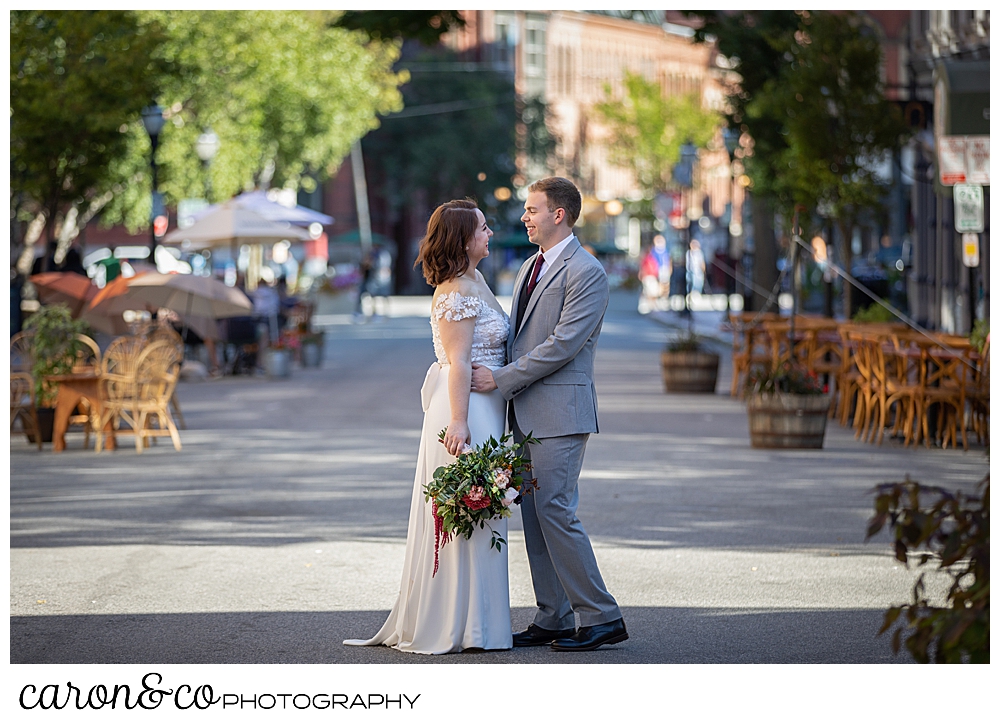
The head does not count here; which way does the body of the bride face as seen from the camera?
to the viewer's right

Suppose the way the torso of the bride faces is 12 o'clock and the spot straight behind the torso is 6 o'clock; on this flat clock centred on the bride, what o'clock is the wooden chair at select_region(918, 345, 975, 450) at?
The wooden chair is roughly at 10 o'clock from the bride.

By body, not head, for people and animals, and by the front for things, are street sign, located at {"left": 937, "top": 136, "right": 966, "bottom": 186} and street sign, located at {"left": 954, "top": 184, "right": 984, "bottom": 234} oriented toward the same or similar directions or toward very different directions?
same or similar directions

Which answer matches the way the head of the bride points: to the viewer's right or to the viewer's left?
to the viewer's right

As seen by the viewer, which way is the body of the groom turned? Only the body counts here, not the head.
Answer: to the viewer's left

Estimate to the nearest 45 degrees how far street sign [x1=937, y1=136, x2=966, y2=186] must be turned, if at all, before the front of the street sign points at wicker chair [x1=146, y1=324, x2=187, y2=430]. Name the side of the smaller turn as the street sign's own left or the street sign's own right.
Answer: approximately 90° to the street sign's own right

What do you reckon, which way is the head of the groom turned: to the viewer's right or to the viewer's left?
to the viewer's left

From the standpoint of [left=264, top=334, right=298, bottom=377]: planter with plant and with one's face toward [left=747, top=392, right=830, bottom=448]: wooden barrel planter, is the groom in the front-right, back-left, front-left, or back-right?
front-right

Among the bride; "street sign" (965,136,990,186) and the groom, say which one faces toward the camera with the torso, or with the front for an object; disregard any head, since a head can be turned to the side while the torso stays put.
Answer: the street sign

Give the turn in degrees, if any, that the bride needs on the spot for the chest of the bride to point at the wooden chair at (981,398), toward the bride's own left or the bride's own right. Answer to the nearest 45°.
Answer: approximately 45° to the bride's own left

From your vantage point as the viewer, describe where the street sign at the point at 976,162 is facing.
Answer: facing the viewer

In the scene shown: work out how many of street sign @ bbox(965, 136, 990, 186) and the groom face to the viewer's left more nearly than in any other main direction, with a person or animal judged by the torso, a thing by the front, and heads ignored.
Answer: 1

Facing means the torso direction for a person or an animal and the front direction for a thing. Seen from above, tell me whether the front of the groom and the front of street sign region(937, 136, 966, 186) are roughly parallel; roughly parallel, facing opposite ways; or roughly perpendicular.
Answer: roughly perpendicular

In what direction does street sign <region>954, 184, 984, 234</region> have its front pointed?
toward the camera
